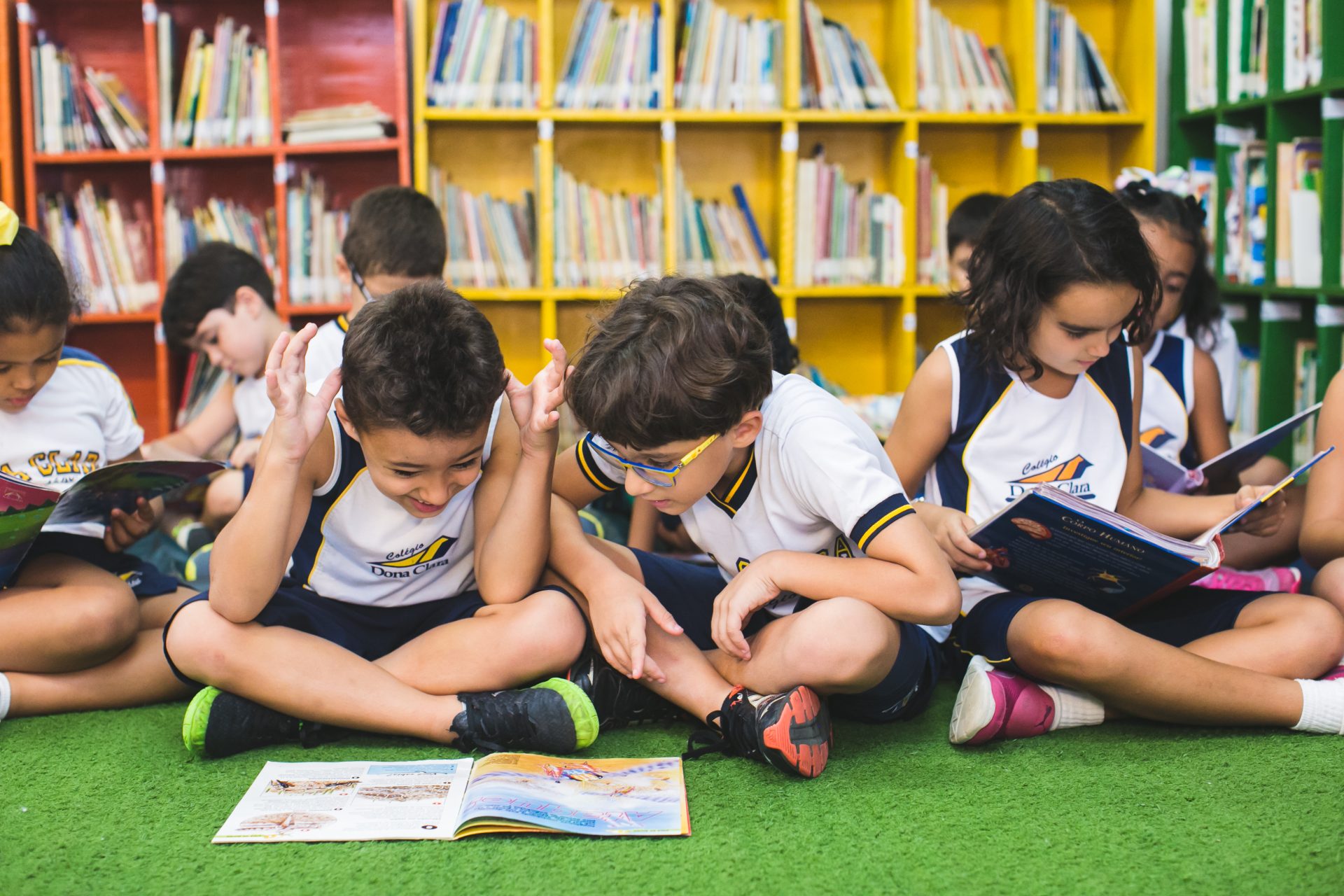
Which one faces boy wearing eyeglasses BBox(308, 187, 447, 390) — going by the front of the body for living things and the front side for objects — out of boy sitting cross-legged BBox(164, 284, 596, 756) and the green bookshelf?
the green bookshelf

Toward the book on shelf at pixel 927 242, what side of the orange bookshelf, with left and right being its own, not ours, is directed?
left

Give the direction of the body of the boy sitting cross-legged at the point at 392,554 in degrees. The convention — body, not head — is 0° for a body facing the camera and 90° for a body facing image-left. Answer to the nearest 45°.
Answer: approximately 0°

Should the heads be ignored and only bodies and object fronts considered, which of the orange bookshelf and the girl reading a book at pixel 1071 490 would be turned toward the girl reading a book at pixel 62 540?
the orange bookshelf

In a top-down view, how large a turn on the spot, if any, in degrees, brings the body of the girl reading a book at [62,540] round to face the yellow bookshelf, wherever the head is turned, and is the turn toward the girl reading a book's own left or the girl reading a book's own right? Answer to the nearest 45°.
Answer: approximately 135° to the girl reading a book's own left

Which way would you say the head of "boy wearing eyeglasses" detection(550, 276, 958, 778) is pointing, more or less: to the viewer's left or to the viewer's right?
to the viewer's left
